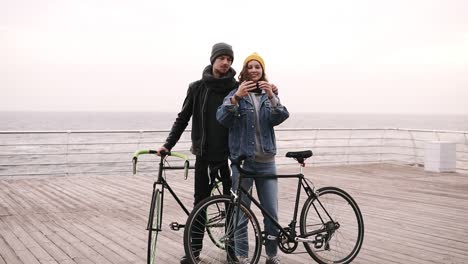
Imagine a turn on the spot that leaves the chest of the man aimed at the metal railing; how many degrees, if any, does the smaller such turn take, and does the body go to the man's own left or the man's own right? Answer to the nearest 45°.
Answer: approximately 180°

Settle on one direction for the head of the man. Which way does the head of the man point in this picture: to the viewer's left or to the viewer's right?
to the viewer's right

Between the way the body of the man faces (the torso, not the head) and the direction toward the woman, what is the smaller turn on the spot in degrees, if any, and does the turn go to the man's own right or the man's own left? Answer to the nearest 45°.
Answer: approximately 45° to the man's own left

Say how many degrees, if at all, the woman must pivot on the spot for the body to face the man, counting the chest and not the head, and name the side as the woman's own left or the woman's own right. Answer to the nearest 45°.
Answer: approximately 135° to the woman's own right

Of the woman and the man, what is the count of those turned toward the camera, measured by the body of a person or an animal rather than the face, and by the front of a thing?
2

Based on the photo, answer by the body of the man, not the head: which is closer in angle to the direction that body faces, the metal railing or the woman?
the woman

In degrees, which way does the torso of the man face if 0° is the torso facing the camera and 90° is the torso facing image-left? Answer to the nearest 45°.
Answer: approximately 0°
